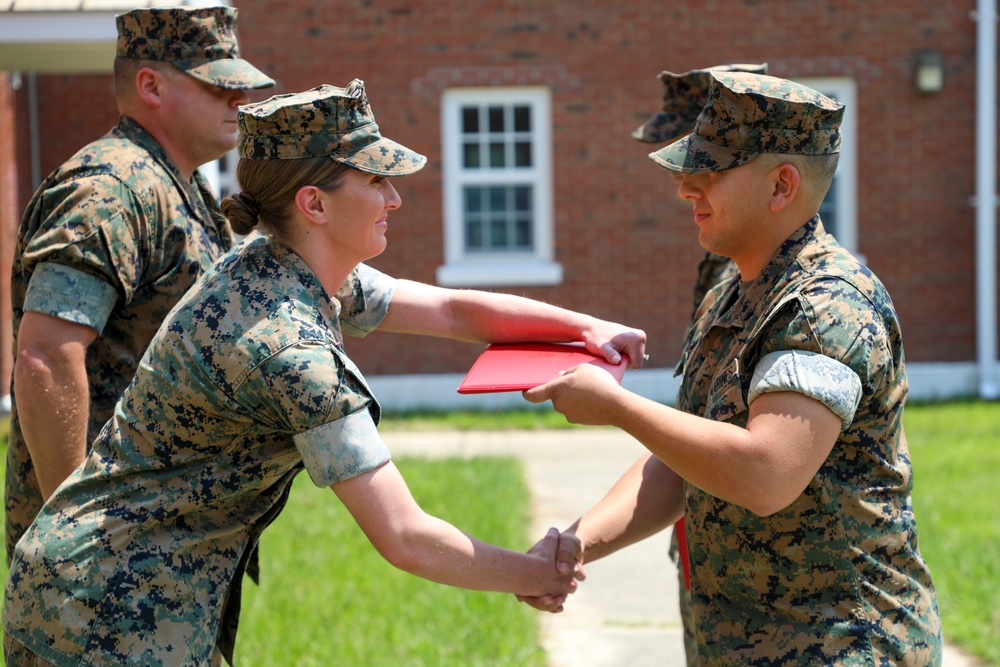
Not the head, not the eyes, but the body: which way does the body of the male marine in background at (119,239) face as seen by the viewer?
to the viewer's right

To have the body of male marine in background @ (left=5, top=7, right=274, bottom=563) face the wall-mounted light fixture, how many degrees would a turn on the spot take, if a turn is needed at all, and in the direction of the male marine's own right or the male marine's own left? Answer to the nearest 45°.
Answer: approximately 45° to the male marine's own left

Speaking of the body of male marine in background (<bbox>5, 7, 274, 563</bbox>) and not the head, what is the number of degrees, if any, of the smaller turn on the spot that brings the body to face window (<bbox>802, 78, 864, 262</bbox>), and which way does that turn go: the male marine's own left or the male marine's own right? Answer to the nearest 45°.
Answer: approximately 45° to the male marine's own left

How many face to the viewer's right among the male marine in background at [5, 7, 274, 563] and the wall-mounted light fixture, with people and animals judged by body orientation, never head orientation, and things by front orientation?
1

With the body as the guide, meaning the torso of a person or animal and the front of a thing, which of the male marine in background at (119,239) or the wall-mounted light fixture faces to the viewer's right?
the male marine in background

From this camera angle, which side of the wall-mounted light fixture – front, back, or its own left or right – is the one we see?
front
